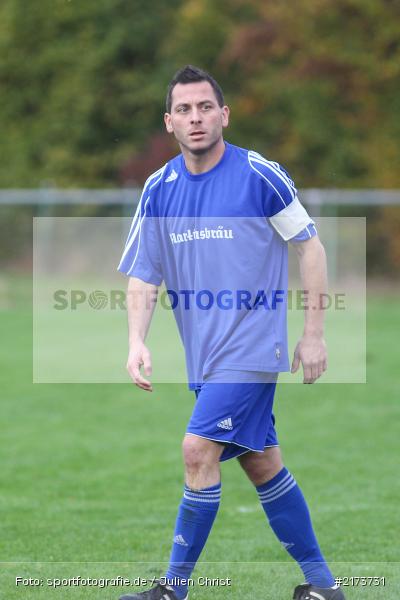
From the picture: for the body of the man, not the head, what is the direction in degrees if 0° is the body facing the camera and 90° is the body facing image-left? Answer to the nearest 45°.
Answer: approximately 45°
